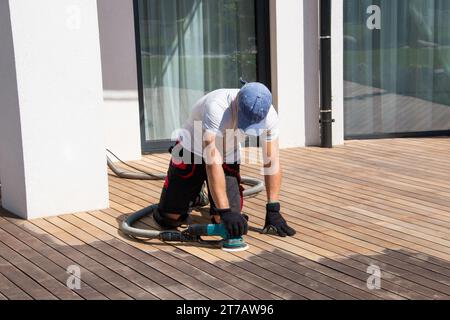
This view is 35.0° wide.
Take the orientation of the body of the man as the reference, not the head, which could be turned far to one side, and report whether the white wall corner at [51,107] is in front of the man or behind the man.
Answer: behind

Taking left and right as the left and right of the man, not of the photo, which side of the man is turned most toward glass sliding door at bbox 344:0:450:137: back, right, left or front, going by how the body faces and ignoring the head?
left

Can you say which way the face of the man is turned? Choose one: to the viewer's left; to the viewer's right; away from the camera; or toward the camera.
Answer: toward the camera

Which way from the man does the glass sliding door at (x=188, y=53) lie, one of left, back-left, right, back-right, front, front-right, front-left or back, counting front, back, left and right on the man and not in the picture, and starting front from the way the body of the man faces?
back-left

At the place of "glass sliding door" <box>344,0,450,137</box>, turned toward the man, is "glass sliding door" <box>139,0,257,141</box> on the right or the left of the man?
right

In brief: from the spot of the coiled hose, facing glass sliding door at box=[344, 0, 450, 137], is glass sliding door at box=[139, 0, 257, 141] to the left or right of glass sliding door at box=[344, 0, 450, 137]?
left

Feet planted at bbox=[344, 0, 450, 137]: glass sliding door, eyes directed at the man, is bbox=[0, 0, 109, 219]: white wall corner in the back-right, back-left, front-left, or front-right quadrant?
front-right

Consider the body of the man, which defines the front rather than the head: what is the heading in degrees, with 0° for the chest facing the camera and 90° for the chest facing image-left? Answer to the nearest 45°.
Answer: approximately 315°
